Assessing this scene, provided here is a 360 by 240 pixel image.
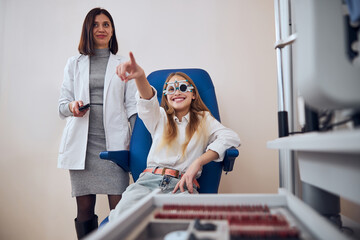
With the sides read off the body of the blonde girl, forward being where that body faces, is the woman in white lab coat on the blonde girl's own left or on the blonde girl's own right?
on the blonde girl's own right

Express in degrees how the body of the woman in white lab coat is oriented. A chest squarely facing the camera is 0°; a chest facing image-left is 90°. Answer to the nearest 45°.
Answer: approximately 0°

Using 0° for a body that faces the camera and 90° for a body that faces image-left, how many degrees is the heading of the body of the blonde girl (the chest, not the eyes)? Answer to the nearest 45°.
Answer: approximately 0°

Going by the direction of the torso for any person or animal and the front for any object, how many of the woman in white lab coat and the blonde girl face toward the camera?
2

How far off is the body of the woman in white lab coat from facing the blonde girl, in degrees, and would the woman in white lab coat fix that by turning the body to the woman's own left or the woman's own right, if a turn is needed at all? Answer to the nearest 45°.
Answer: approximately 45° to the woman's own left
